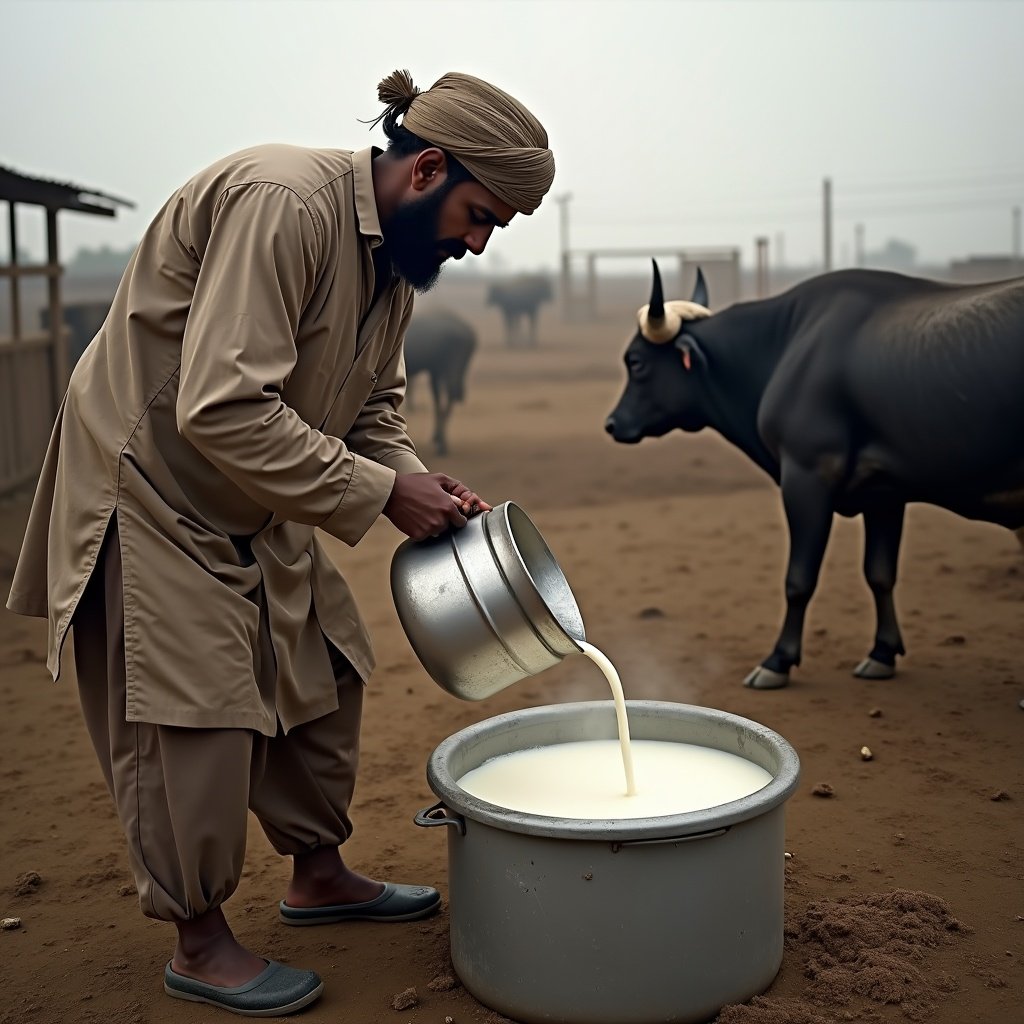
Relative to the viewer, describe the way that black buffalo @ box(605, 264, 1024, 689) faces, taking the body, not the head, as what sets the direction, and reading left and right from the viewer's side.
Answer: facing to the left of the viewer

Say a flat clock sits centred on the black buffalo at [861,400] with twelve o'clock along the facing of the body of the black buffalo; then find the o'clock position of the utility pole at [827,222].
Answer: The utility pole is roughly at 3 o'clock from the black buffalo.

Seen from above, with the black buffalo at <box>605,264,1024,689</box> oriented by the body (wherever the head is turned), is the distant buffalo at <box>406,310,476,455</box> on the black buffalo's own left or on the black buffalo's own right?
on the black buffalo's own right

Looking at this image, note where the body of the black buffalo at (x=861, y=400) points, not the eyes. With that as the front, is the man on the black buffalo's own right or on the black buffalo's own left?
on the black buffalo's own left

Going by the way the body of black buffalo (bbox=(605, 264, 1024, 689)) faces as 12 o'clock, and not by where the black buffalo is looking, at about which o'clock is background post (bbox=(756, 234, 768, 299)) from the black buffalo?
The background post is roughly at 3 o'clock from the black buffalo.
